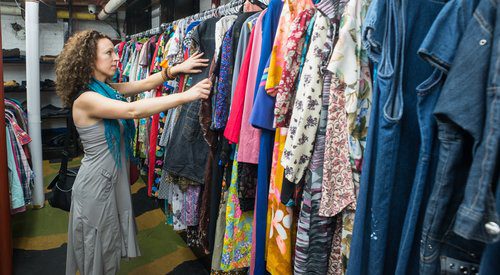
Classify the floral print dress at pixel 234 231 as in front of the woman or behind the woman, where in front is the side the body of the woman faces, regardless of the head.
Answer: in front

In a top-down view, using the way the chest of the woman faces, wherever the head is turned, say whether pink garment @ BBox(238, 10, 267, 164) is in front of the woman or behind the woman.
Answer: in front

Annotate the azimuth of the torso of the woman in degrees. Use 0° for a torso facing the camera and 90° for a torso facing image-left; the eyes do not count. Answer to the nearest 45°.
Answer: approximately 270°

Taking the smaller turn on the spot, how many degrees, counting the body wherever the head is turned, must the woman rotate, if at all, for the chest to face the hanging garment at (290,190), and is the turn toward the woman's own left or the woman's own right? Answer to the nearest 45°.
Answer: approximately 45° to the woman's own right

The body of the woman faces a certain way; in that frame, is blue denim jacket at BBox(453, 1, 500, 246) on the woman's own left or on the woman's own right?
on the woman's own right

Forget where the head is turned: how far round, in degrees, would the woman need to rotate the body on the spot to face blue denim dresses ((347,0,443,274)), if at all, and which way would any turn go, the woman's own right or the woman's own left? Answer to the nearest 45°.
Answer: approximately 45° to the woman's own right

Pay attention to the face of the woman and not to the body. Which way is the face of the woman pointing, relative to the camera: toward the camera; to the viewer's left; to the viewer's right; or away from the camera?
to the viewer's right

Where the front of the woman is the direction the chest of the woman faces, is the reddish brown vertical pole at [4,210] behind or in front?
behind

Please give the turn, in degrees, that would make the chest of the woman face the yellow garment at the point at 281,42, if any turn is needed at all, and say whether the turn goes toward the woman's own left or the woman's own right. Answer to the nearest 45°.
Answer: approximately 45° to the woman's own right

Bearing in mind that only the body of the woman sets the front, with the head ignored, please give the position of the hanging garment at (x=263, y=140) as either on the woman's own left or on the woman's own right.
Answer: on the woman's own right
